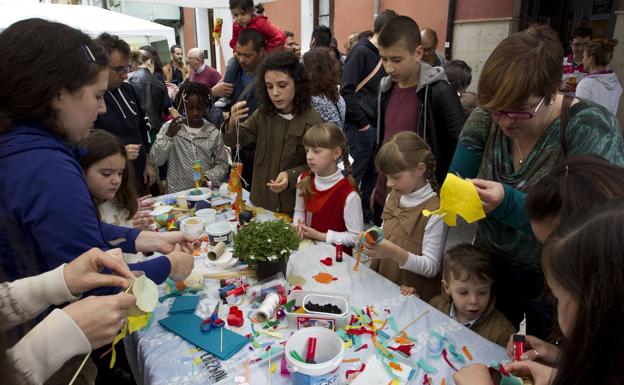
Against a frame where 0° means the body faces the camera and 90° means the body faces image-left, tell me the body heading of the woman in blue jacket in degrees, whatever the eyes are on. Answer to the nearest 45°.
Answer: approximately 270°

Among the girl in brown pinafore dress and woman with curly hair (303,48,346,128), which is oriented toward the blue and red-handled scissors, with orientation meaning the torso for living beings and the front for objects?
the girl in brown pinafore dress

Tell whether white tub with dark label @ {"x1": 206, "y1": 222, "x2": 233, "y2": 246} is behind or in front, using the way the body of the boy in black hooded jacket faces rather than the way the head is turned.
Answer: in front

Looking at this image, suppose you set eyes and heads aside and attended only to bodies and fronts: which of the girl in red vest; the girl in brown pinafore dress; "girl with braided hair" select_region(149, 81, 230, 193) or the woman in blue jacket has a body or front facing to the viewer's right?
the woman in blue jacket

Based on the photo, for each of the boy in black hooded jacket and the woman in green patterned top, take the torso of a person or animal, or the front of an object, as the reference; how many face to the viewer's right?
0

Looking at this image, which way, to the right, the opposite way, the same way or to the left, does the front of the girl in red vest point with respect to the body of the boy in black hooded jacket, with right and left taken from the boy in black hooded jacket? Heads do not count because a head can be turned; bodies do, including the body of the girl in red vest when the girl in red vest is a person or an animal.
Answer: the same way

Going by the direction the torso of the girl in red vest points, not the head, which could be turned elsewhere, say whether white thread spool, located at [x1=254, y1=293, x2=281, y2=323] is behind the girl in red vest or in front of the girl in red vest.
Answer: in front

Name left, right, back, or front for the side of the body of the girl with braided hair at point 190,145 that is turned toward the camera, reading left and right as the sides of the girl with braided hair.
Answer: front

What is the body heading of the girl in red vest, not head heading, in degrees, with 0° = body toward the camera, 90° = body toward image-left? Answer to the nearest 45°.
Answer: approximately 45°

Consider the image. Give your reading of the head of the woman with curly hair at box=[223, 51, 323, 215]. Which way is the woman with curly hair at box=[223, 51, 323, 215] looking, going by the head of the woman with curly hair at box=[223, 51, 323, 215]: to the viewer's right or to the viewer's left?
to the viewer's left

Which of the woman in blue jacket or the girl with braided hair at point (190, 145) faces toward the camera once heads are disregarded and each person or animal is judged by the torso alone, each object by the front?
the girl with braided hair

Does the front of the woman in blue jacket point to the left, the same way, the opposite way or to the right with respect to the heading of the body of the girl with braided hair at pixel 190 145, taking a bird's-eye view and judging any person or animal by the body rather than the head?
to the left

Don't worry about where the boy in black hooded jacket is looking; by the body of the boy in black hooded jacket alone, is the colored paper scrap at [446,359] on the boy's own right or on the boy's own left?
on the boy's own left

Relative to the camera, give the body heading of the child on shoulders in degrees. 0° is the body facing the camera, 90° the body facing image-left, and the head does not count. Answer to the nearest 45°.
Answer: approximately 45°
